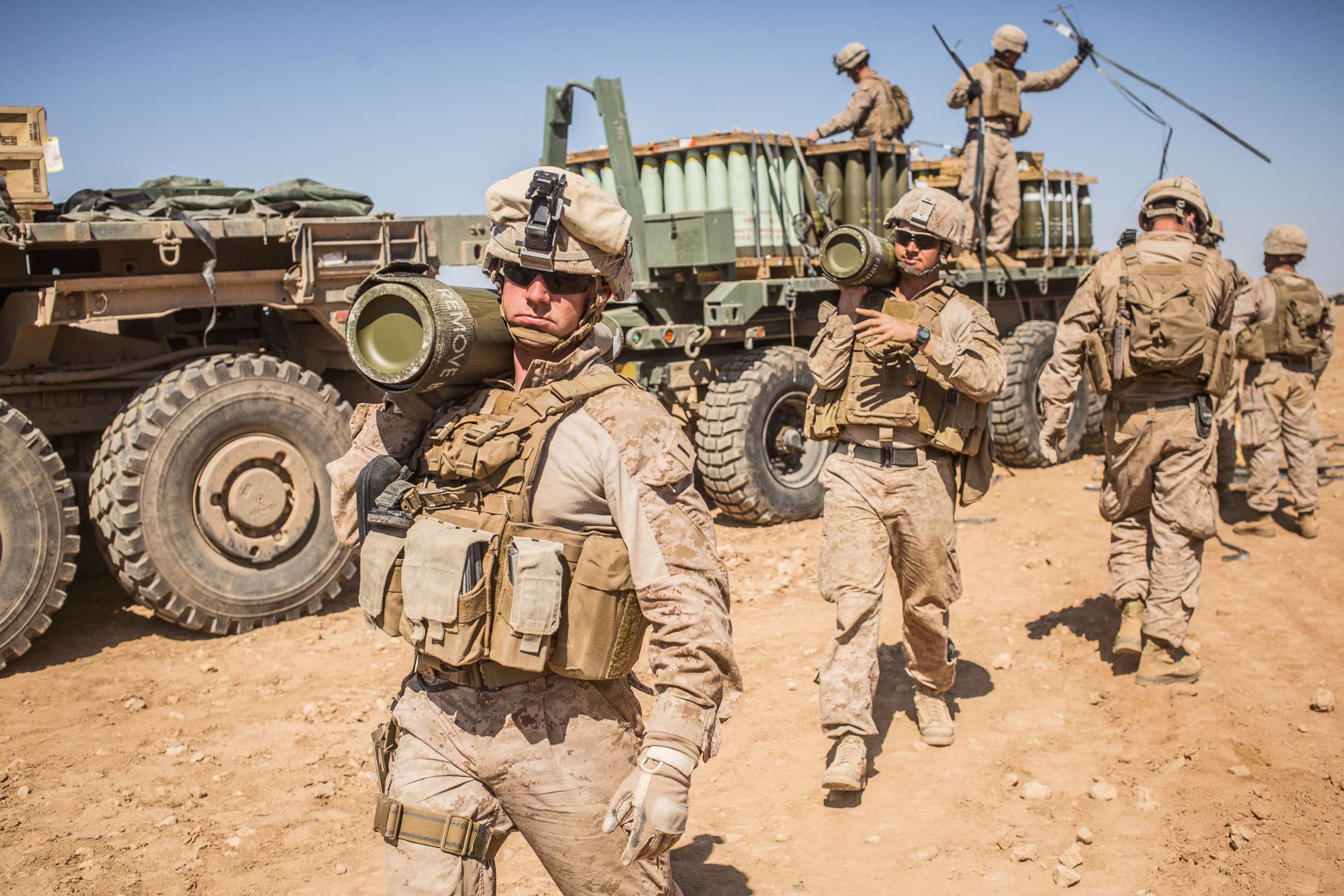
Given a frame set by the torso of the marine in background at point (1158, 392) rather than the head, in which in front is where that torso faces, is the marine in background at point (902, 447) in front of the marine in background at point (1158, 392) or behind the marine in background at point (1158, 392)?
behind

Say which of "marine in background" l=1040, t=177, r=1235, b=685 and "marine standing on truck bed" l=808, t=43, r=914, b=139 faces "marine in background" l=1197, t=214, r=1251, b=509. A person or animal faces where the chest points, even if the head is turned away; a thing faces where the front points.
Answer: "marine in background" l=1040, t=177, r=1235, b=685

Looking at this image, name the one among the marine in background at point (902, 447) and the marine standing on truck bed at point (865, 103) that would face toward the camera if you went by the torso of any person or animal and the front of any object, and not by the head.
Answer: the marine in background

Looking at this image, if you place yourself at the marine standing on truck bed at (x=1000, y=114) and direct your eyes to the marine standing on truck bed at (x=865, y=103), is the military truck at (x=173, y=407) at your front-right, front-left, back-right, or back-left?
front-left

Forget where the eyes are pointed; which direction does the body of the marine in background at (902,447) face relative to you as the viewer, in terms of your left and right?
facing the viewer

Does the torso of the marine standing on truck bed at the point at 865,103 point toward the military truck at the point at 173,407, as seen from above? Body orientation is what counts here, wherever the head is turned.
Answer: no

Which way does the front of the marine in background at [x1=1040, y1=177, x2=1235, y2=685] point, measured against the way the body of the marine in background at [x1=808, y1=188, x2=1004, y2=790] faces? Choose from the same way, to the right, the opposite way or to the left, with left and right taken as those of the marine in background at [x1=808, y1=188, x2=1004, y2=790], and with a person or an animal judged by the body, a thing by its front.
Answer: the opposite way

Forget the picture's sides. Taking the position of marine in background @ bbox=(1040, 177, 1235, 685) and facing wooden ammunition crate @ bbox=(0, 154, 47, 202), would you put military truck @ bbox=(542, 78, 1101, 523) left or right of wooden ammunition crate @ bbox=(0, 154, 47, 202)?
right

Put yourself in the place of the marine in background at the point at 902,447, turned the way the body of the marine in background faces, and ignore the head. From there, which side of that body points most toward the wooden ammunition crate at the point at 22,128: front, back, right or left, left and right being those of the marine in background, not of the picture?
right

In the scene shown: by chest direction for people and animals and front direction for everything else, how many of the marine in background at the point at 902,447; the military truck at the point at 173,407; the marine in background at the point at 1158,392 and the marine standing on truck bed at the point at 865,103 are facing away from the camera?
1

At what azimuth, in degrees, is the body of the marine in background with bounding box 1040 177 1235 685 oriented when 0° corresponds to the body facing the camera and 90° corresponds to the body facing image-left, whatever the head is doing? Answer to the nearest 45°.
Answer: approximately 180°

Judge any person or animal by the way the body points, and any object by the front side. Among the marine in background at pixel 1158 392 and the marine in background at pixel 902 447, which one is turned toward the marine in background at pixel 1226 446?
the marine in background at pixel 1158 392

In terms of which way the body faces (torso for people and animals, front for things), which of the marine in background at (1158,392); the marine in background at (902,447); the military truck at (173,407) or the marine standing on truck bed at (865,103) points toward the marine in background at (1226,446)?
the marine in background at (1158,392)
